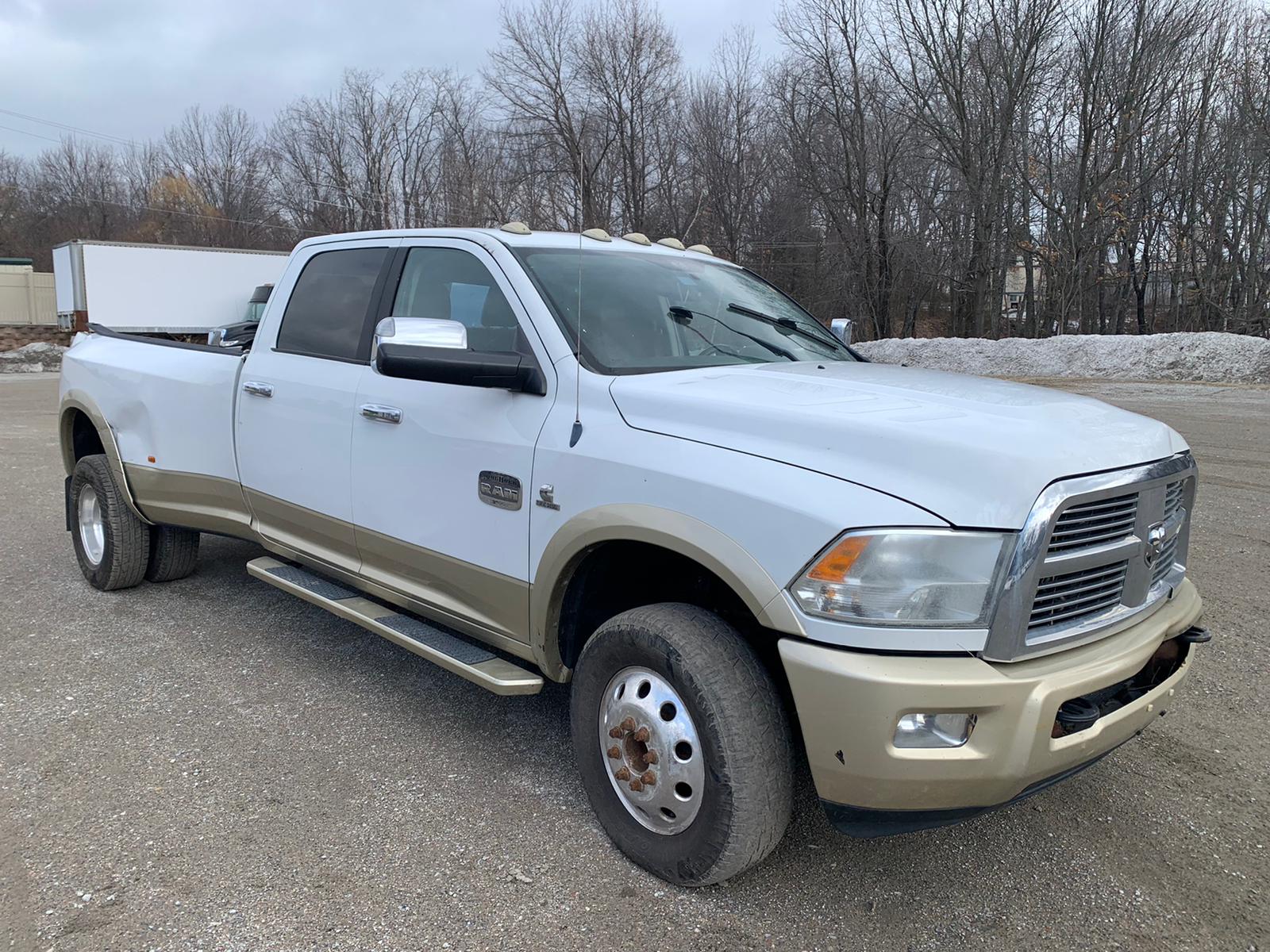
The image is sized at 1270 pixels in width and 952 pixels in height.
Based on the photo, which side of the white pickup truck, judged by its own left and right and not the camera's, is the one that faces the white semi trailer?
back

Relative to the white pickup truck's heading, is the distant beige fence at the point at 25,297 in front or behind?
behind
